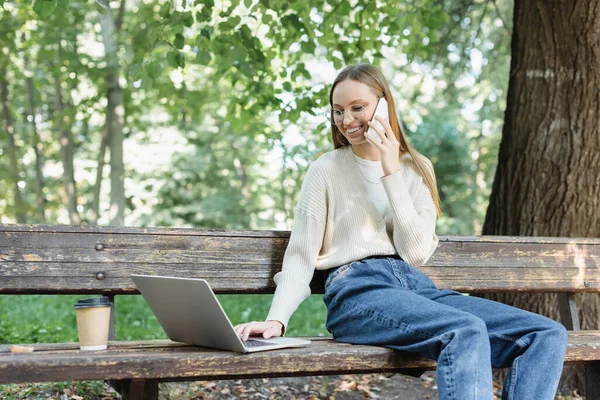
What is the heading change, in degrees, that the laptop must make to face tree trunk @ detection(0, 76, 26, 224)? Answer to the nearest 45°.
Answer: approximately 45° to its left

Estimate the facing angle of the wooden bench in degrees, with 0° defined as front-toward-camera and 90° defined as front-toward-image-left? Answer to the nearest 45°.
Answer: approximately 0°

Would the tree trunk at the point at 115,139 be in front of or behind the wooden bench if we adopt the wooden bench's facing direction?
behind

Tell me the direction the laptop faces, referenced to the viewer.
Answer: facing away from the viewer and to the right of the viewer

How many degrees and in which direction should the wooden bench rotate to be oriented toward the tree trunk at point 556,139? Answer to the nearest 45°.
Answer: approximately 135° to its left

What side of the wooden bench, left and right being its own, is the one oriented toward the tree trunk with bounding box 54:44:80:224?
back

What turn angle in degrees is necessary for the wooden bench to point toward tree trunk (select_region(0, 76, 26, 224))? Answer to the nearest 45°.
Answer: approximately 135° to its right
